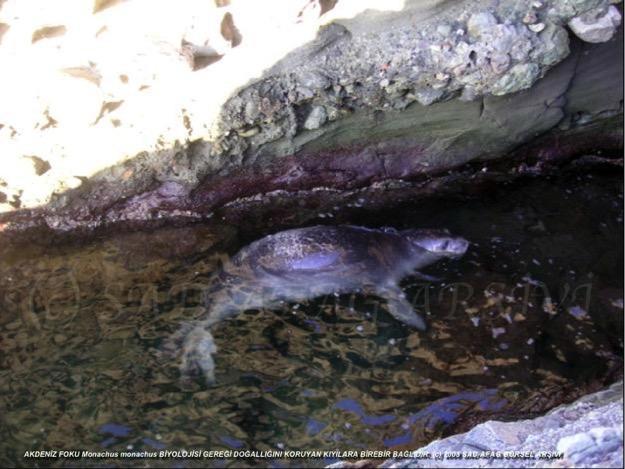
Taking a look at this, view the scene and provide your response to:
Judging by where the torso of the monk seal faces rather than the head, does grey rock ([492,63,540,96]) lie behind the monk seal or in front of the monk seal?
in front

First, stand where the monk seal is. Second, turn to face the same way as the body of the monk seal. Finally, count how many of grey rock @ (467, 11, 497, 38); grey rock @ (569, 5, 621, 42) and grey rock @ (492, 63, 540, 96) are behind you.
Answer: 0

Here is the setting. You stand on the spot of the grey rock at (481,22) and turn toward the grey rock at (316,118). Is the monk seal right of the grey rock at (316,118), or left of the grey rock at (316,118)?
left

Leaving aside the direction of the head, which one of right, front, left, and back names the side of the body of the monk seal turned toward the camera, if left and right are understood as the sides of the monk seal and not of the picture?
right

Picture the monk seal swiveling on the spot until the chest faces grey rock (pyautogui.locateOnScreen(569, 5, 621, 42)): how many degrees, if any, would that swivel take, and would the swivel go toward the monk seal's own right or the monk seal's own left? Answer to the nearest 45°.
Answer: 0° — it already faces it

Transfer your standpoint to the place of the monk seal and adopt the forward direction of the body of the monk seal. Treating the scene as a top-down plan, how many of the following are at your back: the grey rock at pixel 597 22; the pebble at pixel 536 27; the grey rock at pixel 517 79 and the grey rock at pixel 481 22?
0

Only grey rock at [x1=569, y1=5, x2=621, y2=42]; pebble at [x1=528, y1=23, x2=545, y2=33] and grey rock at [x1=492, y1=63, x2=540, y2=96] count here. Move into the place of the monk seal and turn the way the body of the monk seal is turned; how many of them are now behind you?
0

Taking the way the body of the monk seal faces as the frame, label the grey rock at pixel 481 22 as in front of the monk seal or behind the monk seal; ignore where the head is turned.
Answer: in front

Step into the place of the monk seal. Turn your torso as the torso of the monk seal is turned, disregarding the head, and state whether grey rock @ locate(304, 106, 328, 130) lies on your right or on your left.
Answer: on your left
